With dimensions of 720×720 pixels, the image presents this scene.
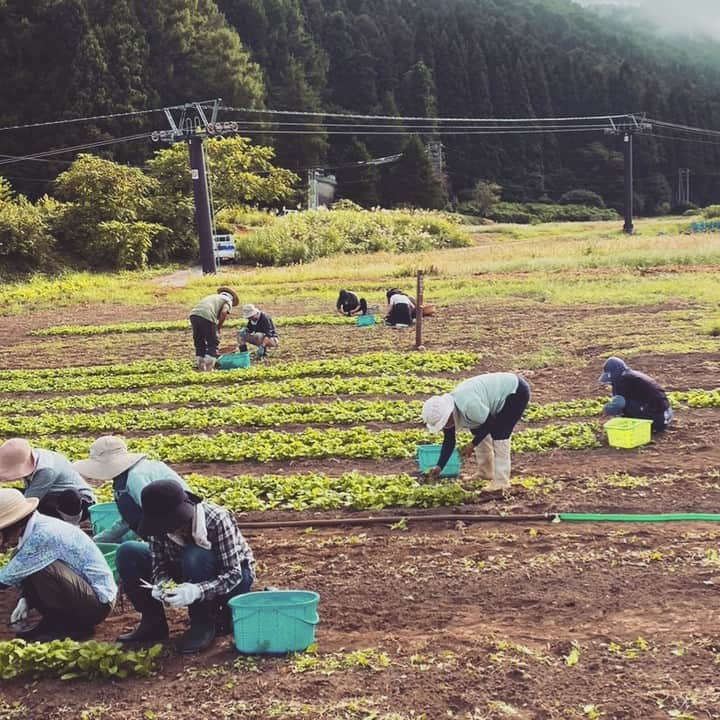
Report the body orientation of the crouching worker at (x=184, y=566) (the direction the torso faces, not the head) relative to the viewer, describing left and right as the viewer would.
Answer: facing the viewer and to the left of the viewer

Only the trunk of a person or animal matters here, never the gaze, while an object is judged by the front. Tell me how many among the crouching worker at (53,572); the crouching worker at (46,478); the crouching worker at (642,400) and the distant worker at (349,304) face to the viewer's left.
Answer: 4

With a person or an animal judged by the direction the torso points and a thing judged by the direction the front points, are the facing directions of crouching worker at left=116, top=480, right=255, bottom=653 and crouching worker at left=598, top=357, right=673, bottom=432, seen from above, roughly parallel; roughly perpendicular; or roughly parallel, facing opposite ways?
roughly perpendicular

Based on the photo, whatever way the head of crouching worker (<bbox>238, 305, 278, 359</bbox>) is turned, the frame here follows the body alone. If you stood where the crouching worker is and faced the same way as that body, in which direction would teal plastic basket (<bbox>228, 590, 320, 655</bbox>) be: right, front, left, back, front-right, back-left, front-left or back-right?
front-left

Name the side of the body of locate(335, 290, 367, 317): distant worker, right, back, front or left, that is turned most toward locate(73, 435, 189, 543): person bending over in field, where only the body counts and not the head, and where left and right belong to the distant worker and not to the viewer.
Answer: front

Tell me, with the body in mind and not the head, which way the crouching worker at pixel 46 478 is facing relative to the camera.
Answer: to the viewer's left

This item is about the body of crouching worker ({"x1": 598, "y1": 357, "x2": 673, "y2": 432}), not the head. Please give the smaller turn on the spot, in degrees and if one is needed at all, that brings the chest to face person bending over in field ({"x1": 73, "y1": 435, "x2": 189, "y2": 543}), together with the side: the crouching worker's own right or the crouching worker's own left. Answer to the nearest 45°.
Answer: approximately 45° to the crouching worker's own left

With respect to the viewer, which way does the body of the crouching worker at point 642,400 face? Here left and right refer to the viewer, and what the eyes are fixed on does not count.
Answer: facing to the left of the viewer

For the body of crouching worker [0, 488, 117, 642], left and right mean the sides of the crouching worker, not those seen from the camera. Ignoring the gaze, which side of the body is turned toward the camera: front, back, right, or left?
left

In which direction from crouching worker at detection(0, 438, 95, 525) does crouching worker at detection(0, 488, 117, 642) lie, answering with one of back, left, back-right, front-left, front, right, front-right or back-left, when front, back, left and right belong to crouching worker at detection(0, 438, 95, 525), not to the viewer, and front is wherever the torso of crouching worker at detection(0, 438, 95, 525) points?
left

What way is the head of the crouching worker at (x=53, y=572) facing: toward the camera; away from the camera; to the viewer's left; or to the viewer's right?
to the viewer's left
